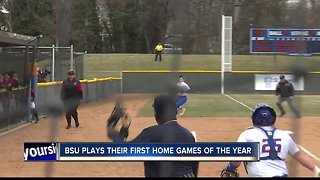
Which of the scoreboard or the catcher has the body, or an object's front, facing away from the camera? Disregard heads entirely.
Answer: the catcher

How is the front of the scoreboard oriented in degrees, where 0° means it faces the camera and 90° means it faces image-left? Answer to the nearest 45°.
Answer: approximately 0°

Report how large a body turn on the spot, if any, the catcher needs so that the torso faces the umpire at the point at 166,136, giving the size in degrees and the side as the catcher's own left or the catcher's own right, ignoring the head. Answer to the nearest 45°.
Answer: approximately 135° to the catcher's own left

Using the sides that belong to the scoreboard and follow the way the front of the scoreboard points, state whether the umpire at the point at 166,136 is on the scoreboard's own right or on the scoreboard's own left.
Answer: on the scoreboard's own right

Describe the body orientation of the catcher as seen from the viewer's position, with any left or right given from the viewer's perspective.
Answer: facing away from the viewer

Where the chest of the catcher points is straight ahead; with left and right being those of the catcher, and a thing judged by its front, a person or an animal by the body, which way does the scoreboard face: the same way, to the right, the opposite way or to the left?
the opposite way

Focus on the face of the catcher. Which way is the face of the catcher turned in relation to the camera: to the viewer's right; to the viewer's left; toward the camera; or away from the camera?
away from the camera

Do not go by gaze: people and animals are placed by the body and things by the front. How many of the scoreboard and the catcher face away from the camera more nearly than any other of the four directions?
1
